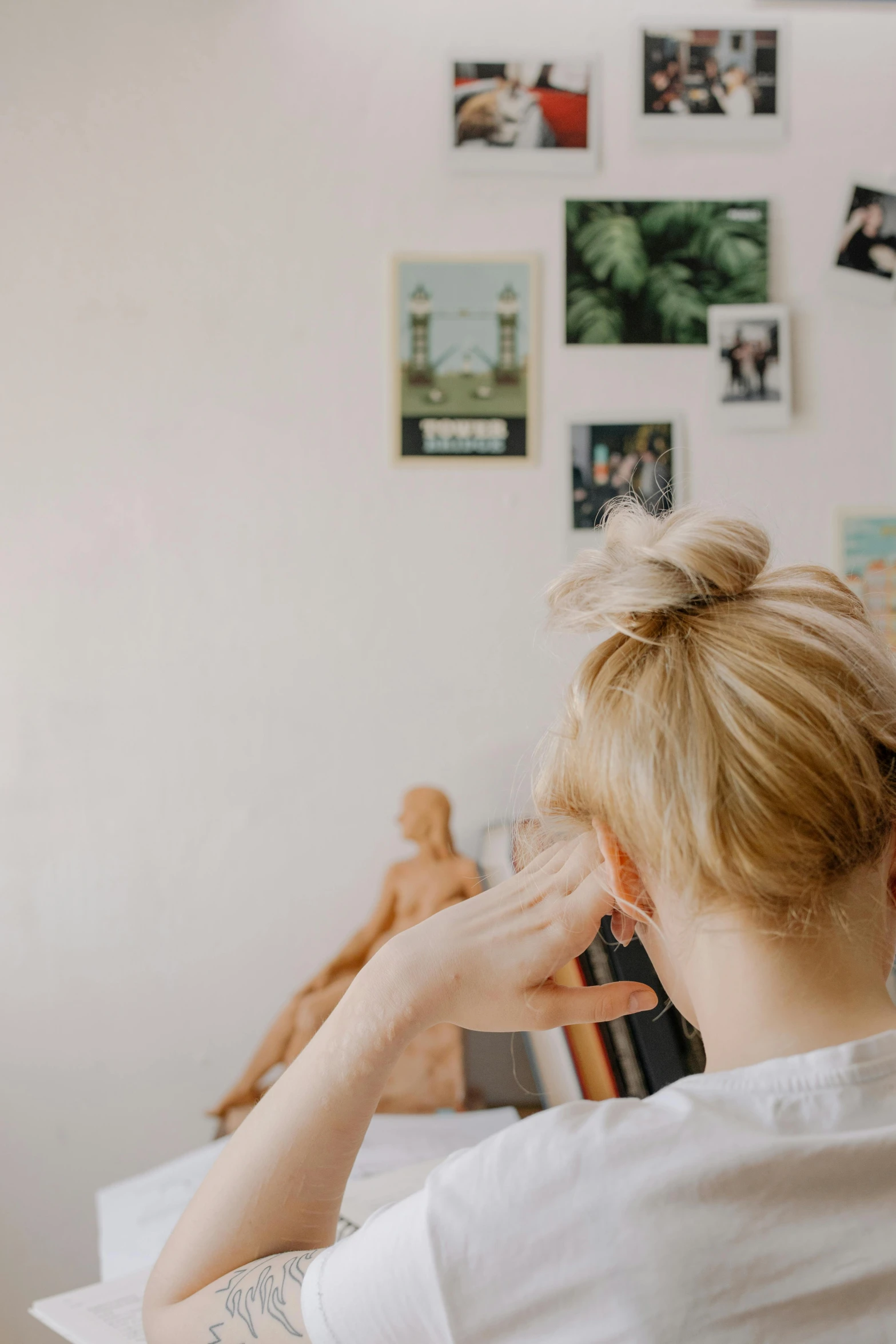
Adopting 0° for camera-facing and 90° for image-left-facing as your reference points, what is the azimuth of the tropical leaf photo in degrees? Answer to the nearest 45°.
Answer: approximately 0°

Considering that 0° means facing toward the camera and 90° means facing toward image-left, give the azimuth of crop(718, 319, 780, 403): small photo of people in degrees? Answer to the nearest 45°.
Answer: approximately 0°

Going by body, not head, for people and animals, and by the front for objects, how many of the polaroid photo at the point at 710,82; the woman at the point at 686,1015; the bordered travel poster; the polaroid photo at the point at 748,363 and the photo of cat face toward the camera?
4

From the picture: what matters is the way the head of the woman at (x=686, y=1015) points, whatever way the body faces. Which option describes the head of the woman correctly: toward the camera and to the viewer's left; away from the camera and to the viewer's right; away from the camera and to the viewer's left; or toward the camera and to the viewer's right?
away from the camera and to the viewer's left

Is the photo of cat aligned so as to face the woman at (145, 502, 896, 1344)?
yes

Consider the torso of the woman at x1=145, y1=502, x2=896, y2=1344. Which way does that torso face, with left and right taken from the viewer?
facing away from the viewer

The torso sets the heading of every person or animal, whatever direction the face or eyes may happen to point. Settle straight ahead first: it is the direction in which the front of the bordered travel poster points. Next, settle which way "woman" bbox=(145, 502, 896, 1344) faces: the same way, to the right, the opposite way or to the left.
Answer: the opposite way
